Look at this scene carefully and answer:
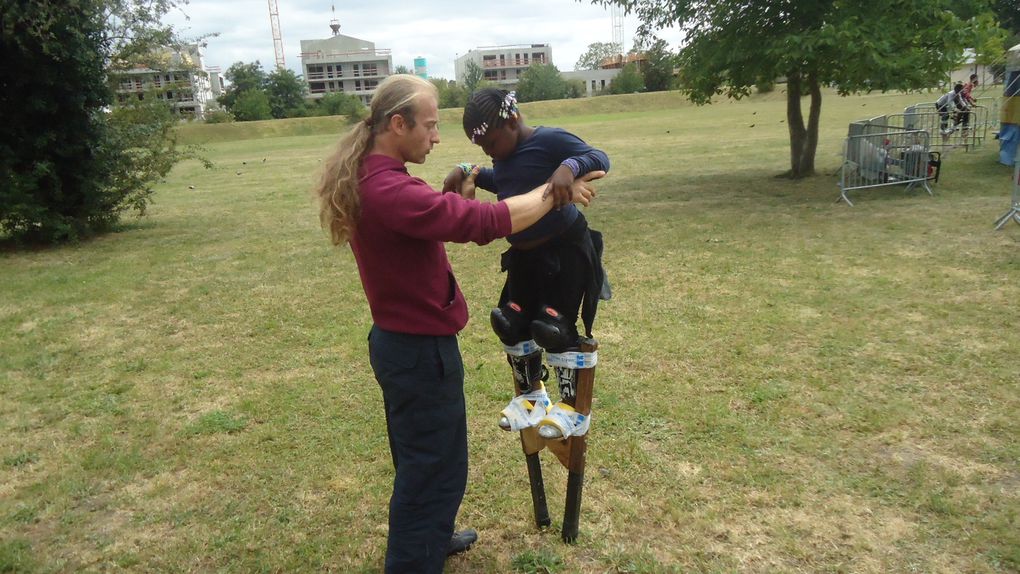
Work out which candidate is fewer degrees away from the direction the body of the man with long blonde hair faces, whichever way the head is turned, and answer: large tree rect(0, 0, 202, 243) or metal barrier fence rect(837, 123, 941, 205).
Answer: the metal barrier fence

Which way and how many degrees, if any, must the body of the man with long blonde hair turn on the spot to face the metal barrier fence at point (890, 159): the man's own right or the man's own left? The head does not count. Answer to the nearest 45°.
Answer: approximately 45° to the man's own left

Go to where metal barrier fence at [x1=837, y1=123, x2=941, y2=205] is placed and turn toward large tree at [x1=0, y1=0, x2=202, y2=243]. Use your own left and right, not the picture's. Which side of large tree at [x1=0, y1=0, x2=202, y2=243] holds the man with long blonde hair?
left

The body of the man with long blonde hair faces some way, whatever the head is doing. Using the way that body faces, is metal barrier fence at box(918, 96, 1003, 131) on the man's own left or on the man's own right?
on the man's own left

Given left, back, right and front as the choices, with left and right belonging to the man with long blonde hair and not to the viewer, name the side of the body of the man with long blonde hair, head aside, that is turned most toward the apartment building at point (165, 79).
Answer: left

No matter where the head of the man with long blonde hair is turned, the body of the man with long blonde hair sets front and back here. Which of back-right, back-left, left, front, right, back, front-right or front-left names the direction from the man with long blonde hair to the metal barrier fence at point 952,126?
front-left

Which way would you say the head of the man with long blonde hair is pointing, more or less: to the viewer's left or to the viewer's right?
to the viewer's right

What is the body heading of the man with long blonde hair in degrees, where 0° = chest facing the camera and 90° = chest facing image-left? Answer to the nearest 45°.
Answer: approximately 270°

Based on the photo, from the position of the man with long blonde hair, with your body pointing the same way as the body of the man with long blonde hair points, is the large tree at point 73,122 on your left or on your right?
on your left

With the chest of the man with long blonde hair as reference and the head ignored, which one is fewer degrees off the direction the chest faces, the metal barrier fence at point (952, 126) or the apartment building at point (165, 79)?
the metal barrier fence
